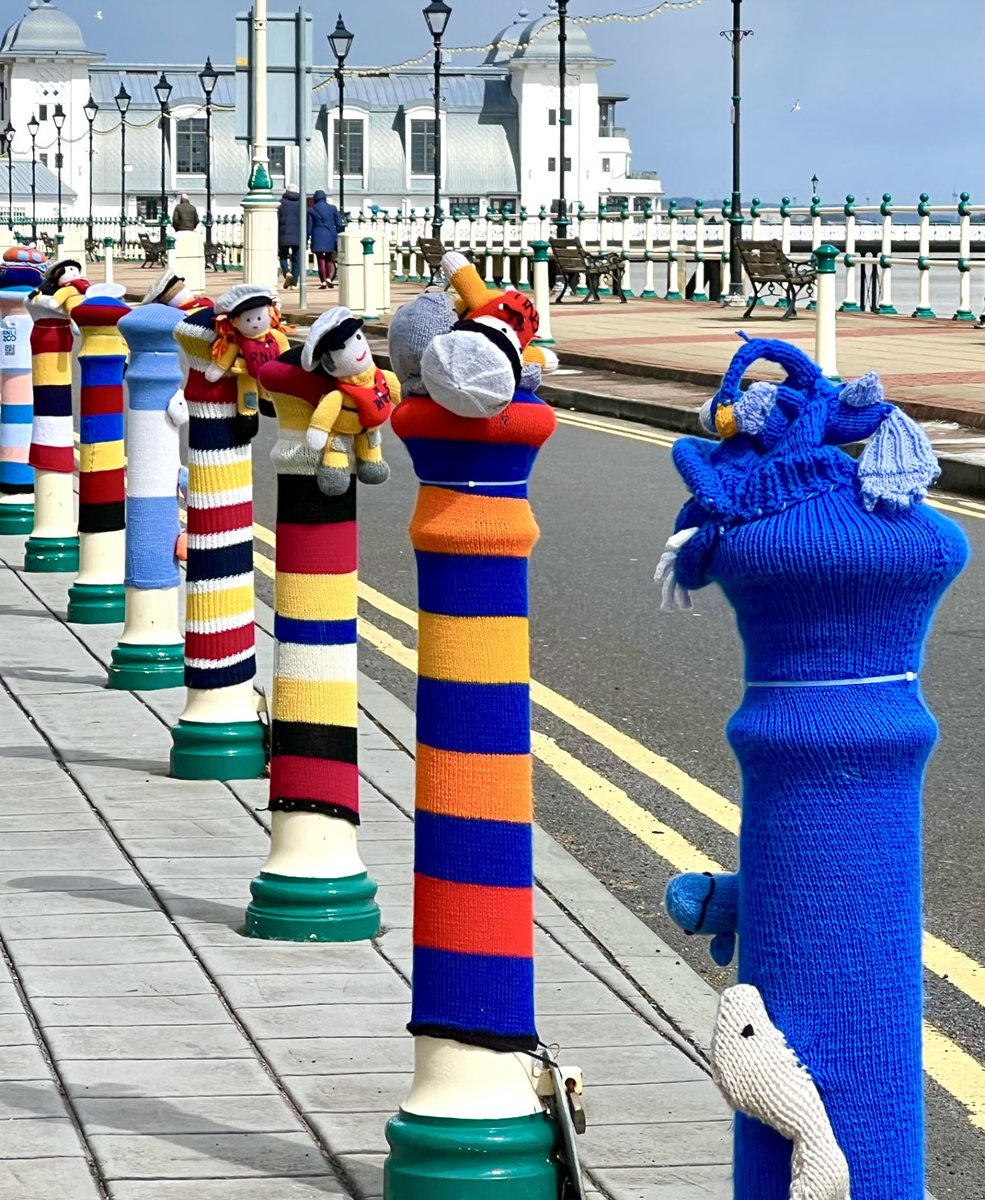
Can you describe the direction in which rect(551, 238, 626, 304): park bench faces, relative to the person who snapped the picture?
facing away from the viewer and to the right of the viewer

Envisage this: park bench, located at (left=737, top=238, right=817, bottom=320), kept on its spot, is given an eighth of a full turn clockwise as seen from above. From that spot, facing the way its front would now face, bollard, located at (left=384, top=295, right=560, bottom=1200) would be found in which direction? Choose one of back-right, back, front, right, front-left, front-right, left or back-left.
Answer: right

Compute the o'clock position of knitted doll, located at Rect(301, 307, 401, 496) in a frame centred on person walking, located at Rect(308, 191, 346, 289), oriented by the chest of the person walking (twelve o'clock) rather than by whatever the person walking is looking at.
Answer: The knitted doll is roughly at 6 o'clock from the person walking.

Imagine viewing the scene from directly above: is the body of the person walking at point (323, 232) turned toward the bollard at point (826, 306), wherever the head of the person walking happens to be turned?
no

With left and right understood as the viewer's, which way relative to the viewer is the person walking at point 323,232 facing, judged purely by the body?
facing away from the viewer

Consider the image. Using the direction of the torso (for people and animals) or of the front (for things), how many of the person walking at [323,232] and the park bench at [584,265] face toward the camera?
0

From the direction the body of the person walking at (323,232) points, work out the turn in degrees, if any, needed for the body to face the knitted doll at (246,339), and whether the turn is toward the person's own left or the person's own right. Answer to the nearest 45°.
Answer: approximately 180°

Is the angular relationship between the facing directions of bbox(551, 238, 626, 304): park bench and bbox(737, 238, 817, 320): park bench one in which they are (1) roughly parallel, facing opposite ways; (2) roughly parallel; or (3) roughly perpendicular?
roughly parallel

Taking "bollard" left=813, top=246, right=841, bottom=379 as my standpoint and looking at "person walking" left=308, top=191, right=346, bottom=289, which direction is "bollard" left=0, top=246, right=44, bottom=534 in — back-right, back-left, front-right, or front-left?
back-left

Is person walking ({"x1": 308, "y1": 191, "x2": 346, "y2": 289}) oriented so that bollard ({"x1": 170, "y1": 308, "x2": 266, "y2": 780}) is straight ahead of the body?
no

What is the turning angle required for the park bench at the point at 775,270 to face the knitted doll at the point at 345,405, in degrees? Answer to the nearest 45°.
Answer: approximately 135° to its right
